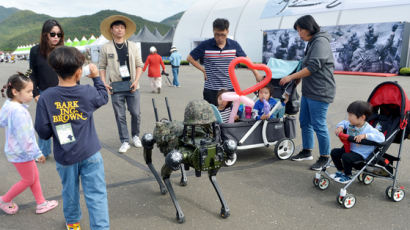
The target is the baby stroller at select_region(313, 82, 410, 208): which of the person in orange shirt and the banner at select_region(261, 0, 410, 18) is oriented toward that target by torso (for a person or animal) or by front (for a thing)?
the banner

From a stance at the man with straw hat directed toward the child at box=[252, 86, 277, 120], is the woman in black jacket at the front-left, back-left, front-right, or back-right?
back-right

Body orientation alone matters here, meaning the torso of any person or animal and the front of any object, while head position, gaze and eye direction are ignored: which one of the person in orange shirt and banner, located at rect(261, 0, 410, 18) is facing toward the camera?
the banner

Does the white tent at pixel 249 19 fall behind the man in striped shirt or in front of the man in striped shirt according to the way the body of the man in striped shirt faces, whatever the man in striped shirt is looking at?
behind

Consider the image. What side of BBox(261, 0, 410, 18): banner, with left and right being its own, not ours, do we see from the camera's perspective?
front

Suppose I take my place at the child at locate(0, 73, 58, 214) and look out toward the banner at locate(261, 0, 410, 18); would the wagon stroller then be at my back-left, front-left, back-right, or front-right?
front-right

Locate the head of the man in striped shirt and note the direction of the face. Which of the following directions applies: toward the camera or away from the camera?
toward the camera

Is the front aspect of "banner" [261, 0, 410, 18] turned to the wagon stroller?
yes

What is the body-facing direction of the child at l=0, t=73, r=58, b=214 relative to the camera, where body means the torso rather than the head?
to the viewer's right

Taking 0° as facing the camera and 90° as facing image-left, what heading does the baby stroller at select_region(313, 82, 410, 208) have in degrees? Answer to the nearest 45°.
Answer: approximately 45°

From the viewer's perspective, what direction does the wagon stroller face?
to the viewer's left

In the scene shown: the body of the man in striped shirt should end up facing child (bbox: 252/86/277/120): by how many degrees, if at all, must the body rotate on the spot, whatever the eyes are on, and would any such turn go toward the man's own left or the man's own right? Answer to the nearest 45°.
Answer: approximately 90° to the man's own left

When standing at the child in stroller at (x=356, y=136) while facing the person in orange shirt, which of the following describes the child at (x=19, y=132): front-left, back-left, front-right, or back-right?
front-left

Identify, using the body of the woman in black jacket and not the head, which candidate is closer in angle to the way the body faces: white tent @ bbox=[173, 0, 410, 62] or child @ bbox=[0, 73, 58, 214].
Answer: the child

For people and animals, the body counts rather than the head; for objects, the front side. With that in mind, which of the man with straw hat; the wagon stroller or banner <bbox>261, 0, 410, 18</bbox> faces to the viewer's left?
the wagon stroller

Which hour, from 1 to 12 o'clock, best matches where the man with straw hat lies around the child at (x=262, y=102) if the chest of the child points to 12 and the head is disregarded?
The man with straw hat is roughly at 3 o'clock from the child.

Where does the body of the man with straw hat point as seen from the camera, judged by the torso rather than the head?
toward the camera

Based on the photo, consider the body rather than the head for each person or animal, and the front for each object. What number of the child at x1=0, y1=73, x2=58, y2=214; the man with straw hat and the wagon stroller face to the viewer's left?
1

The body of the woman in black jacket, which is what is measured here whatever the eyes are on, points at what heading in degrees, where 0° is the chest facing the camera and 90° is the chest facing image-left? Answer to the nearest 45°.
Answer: approximately 315°
